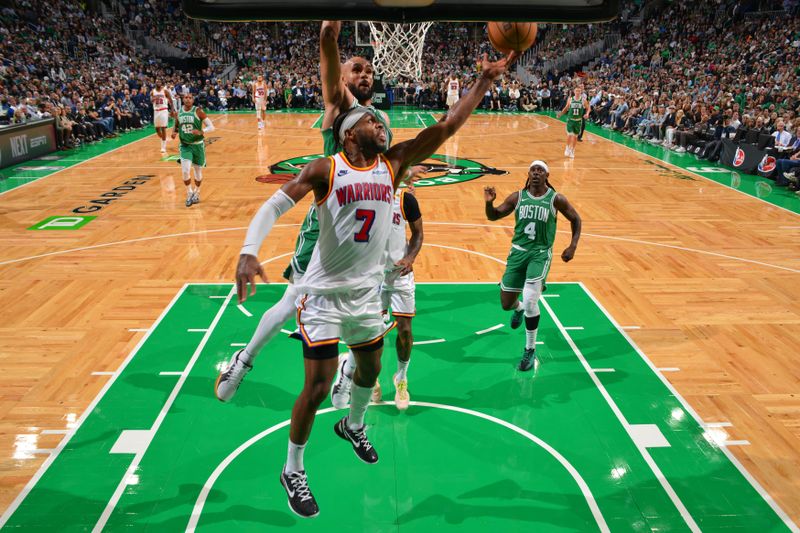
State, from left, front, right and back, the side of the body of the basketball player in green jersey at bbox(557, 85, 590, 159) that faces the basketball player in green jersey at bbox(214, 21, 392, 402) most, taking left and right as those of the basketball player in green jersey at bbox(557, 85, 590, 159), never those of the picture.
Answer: front

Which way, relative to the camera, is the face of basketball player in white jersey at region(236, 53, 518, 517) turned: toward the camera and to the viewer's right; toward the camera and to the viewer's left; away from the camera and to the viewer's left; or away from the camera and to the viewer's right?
toward the camera and to the viewer's right

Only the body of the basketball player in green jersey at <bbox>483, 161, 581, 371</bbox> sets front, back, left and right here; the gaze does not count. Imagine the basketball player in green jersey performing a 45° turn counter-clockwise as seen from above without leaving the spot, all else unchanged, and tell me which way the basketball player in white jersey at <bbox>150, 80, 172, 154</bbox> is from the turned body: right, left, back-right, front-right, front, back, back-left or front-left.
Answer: back

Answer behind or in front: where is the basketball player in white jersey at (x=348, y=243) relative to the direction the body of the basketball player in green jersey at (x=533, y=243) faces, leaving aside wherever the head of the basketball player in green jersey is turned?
in front

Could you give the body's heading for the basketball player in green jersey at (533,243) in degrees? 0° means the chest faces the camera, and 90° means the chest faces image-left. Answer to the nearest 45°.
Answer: approximately 0°

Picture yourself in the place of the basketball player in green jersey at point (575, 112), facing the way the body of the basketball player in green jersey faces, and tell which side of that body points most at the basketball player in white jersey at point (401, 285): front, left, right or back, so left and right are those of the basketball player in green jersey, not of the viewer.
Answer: front

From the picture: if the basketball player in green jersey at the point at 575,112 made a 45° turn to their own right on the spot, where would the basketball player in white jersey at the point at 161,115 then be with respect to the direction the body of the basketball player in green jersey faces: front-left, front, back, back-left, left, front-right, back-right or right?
front-right

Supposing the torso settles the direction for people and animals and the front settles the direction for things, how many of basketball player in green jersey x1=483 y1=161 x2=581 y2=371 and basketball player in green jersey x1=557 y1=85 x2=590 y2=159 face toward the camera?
2

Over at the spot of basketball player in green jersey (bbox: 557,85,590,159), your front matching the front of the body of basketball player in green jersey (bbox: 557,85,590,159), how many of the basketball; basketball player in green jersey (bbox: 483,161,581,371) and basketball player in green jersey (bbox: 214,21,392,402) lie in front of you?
3
